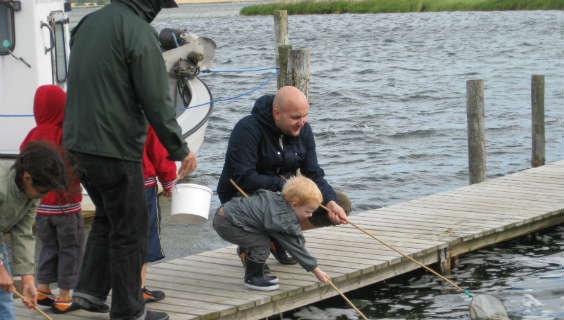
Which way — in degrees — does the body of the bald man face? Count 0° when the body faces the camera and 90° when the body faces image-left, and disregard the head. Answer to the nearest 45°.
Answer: approximately 315°

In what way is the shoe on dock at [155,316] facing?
to the viewer's right

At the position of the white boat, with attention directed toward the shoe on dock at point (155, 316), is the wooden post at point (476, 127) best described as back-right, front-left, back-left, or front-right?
front-left

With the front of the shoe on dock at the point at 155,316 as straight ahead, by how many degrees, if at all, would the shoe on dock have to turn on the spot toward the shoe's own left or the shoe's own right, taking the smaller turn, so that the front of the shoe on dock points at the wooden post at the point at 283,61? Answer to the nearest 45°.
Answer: approximately 90° to the shoe's own left

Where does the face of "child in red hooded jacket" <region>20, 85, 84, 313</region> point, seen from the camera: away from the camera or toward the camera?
away from the camera

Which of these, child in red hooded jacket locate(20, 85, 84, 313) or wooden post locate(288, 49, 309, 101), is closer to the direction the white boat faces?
the wooden post

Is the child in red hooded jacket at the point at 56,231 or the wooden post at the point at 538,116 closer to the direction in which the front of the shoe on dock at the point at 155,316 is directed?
the wooden post
